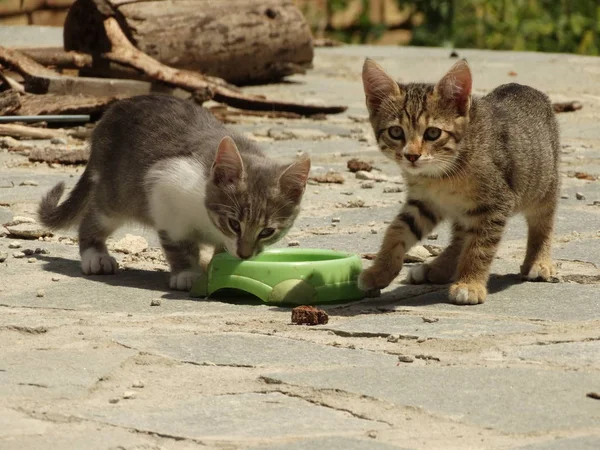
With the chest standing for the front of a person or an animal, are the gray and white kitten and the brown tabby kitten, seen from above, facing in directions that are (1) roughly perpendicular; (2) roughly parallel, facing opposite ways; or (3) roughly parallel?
roughly perpendicular

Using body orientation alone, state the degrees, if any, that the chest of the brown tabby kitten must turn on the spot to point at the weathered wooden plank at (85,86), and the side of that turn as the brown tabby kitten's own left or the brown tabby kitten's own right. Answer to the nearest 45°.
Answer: approximately 90° to the brown tabby kitten's own right

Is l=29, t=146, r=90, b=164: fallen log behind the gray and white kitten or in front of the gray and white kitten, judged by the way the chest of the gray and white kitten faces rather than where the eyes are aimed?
behind

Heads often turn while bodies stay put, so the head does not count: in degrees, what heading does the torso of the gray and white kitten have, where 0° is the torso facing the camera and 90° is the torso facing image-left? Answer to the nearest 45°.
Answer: approximately 315°

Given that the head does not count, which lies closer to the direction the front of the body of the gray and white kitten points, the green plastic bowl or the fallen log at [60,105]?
the green plastic bowl

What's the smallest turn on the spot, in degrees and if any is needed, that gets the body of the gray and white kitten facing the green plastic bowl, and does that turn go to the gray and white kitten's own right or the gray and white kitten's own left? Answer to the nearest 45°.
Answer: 0° — it already faces it

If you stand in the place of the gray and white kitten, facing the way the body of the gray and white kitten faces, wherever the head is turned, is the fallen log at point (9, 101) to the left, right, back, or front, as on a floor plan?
back

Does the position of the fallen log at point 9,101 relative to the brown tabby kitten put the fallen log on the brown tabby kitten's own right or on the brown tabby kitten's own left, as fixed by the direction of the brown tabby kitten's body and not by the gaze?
on the brown tabby kitten's own right

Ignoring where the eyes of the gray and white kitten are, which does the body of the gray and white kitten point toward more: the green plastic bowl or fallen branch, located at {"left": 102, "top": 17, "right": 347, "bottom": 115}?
the green plastic bowl

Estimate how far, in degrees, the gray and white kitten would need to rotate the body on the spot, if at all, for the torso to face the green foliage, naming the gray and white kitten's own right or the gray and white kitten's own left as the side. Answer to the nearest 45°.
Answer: approximately 90° to the gray and white kitten's own left

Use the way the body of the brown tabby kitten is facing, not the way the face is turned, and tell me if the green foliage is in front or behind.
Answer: behind

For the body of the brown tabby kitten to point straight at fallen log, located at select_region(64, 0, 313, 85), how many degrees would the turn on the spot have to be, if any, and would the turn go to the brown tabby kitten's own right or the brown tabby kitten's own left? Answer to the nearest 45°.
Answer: approximately 90° to the brown tabby kitten's own right
